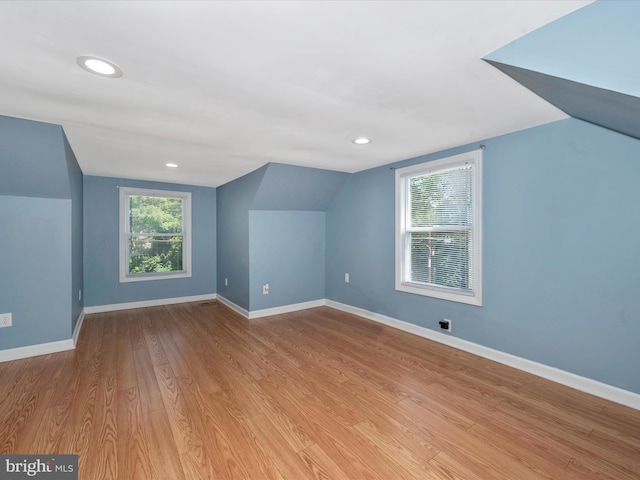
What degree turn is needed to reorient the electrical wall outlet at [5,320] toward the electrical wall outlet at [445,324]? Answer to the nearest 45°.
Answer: approximately 45° to its left

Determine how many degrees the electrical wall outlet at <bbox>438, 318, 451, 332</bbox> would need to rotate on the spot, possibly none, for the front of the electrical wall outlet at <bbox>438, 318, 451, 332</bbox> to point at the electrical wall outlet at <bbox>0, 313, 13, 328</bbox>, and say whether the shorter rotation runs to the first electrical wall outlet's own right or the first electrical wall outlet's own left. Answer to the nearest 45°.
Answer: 0° — it already faces it

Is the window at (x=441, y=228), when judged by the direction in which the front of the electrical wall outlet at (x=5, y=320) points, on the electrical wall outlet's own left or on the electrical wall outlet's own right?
on the electrical wall outlet's own left

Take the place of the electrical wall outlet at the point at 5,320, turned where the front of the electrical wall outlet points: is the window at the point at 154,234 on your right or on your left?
on your left

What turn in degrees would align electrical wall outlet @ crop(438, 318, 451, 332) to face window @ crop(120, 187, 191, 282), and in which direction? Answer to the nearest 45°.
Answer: approximately 45° to its right
